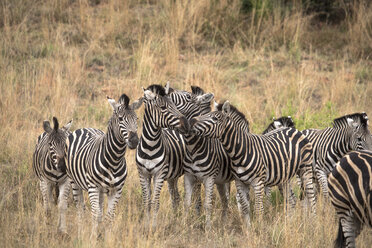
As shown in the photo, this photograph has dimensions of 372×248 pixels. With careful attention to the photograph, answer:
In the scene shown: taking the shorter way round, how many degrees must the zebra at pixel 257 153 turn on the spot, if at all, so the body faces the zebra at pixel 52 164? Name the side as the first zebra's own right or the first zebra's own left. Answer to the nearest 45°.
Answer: approximately 45° to the first zebra's own right

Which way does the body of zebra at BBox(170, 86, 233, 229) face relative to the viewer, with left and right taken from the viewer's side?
facing the viewer and to the left of the viewer

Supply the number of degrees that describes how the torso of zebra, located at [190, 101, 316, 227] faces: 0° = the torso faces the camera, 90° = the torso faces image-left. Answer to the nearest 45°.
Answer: approximately 45°

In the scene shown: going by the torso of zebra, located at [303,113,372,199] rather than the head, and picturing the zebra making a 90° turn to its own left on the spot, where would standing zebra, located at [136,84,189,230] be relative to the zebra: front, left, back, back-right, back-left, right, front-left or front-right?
back-left

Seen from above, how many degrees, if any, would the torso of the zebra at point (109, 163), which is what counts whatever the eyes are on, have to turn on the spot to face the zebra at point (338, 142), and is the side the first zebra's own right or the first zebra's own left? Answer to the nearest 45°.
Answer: approximately 45° to the first zebra's own left

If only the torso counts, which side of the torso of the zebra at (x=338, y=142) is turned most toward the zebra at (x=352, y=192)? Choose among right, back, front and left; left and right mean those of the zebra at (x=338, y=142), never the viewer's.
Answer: right

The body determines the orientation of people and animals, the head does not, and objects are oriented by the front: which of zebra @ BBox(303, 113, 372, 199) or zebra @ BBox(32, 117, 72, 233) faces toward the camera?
zebra @ BBox(32, 117, 72, 233)

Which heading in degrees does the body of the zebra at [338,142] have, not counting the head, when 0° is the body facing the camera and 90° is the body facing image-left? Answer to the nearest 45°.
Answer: approximately 270°

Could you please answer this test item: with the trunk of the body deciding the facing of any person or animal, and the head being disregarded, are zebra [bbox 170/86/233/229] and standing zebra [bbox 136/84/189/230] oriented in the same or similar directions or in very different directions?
same or similar directions

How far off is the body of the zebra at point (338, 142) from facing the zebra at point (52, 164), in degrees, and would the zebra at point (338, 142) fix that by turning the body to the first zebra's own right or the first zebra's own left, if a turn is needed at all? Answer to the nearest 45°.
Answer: approximately 135° to the first zebra's own right

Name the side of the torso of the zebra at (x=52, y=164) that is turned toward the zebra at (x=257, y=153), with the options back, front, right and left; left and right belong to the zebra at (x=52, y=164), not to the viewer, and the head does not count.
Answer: left

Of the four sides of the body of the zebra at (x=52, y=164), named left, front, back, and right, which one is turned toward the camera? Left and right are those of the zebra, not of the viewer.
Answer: front

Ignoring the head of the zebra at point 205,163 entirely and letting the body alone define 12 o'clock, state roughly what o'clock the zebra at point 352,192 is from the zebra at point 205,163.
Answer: the zebra at point 352,192 is roughly at 9 o'clock from the zebra at point 205,163.

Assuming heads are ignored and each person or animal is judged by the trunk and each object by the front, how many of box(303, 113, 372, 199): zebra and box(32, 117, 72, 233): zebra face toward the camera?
1

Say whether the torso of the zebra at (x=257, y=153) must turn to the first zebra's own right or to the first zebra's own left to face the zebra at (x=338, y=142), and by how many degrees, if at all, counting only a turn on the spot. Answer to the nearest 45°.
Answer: approximately 180°

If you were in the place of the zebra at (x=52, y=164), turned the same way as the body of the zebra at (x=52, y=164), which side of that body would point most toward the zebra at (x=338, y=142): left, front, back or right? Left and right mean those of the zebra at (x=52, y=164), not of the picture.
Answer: left
